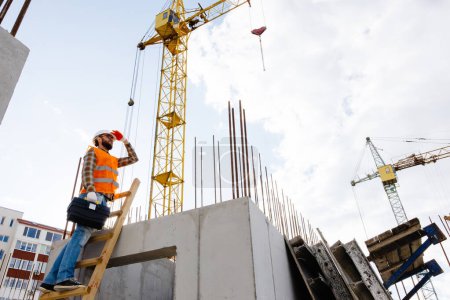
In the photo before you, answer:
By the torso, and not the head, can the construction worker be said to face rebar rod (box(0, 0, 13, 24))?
no

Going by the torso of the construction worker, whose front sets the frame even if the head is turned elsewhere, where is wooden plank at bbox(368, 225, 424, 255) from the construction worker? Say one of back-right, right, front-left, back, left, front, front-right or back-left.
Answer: front-left

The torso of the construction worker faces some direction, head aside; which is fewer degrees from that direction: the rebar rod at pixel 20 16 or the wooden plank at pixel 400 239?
the wooden plank

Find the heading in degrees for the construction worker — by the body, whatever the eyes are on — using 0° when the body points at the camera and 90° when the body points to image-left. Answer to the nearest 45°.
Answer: approximately 315°

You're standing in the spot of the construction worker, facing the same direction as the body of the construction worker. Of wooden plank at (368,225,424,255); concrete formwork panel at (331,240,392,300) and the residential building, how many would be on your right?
0

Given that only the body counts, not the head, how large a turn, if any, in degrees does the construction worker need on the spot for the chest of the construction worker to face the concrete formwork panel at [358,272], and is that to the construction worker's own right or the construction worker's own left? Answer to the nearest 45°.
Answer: approximately 45° to the construction worker's own left

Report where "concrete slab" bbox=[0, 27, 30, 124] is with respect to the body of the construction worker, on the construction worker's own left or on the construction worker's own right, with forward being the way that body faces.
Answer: on the construction worker's own right

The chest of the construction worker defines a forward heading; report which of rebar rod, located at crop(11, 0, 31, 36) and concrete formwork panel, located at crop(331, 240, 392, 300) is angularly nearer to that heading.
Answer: the concrete formwork panel

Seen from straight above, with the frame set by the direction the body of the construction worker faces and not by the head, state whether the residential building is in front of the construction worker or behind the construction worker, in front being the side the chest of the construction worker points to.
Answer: behind
